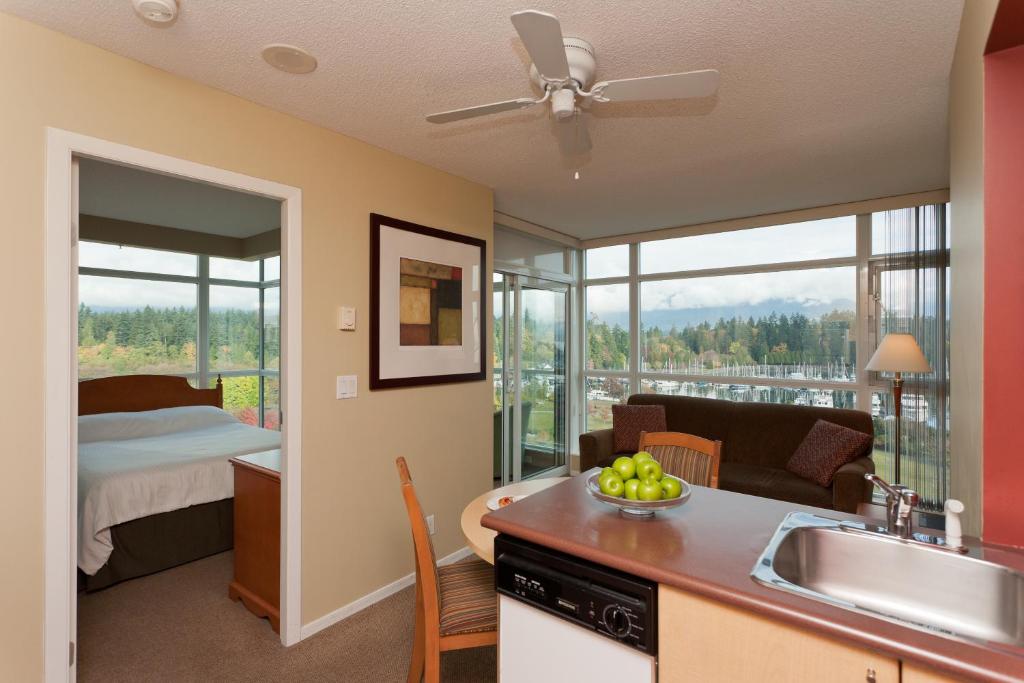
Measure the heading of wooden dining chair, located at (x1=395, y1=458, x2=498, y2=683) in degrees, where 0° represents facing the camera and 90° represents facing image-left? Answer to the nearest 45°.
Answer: approximately 270°

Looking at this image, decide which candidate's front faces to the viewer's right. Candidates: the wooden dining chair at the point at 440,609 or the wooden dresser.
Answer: the wooden dining chair

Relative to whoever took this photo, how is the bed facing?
facing the viewer and to the right of the viewer

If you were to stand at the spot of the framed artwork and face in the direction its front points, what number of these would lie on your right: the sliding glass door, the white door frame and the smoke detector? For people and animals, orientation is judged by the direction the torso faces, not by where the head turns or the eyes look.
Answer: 2

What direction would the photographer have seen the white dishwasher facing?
facing the viewer and to the left of the viewer

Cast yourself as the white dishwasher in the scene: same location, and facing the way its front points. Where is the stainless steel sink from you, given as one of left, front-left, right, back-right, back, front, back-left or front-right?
back-left

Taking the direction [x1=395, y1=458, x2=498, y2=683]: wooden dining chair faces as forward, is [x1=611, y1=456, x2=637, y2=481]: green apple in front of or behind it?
in front

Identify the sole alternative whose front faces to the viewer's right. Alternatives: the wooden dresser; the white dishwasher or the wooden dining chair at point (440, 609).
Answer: the wooden dining chair

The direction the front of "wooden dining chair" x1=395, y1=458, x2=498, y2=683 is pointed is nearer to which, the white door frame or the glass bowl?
the glass bowl

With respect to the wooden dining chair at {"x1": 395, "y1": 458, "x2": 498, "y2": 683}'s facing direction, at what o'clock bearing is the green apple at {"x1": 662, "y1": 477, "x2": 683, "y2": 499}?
The green apple is roughly at 1 o'clock from the wooden dining chair.

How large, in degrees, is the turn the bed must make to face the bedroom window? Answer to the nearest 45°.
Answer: approximately 135° to its left

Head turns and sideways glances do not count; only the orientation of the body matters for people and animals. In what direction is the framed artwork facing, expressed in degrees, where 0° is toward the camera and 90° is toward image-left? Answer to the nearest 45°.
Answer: approximately 315°
